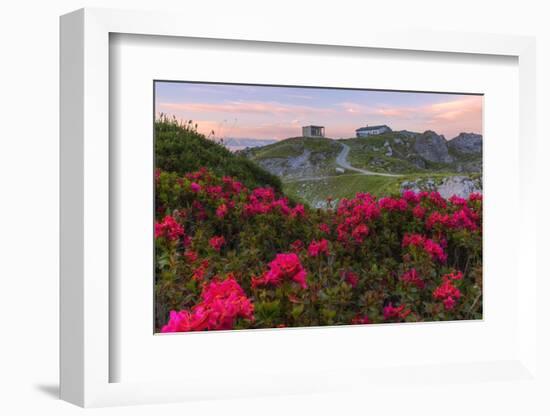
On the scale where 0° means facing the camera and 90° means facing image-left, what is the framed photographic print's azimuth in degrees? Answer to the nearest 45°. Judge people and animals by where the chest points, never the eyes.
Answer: approximately 315°
